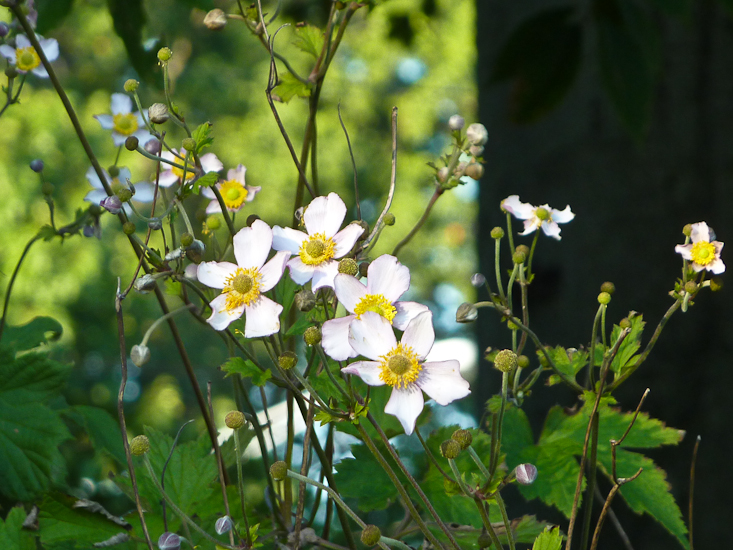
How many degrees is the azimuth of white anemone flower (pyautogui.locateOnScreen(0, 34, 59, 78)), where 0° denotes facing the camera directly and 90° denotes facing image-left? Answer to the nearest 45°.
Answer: approximately 0°

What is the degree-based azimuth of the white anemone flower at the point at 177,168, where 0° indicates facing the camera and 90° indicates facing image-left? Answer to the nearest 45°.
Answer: approximately 0°
